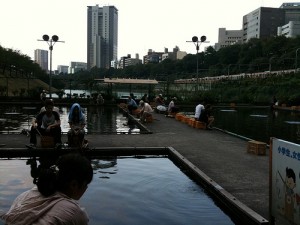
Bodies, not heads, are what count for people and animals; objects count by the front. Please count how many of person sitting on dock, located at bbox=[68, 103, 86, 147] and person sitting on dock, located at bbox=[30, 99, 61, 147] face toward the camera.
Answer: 2

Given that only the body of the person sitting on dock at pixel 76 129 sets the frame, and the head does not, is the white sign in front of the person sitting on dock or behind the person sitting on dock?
in front

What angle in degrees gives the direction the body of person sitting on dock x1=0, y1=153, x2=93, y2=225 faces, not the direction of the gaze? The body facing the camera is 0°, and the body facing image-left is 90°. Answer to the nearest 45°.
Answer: approximately 225°

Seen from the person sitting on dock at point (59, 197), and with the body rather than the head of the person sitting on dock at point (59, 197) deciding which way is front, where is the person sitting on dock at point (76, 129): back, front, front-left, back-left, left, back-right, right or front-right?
front-left

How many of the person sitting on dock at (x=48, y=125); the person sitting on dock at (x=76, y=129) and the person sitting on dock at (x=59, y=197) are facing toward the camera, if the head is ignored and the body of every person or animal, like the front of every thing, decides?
2

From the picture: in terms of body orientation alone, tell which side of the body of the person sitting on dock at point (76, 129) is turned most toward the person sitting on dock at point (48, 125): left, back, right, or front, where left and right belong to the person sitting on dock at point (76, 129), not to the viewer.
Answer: right

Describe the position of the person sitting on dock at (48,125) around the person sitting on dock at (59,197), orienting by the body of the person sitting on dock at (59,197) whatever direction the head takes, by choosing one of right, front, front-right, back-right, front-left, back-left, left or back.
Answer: front-left

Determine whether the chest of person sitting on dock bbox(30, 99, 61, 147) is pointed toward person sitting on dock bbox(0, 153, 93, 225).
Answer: yes

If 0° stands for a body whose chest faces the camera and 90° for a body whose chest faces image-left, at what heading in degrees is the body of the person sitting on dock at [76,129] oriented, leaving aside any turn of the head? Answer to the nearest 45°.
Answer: approximately 0°

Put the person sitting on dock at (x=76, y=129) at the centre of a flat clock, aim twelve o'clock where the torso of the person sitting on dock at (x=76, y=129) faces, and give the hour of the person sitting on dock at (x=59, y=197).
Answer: the person sitting on dock at (x=59, y=197) is roughly at 12 o'clock from the person sitting on dock at (x=76, y=129).

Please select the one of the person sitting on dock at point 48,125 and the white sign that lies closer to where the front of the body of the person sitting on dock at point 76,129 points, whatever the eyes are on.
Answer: the white sign

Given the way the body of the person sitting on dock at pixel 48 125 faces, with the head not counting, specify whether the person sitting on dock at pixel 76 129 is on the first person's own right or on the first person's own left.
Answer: on the first person's own left

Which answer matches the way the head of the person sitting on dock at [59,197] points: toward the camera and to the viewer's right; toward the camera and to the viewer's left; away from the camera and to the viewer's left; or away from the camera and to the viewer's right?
away from the camera and to the viewer's right
